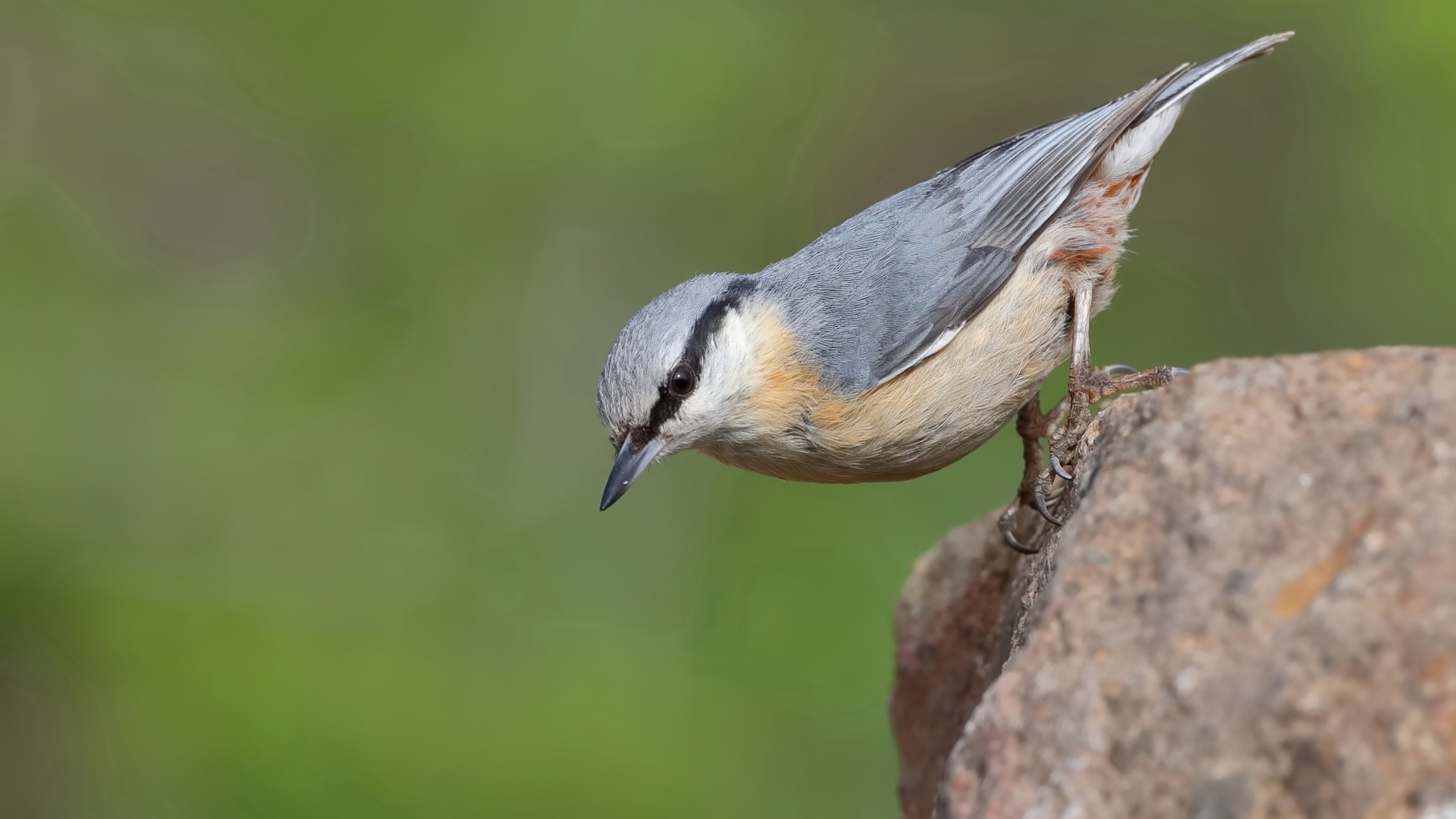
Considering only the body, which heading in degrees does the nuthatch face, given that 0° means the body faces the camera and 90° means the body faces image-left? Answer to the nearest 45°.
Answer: approximately 90°
